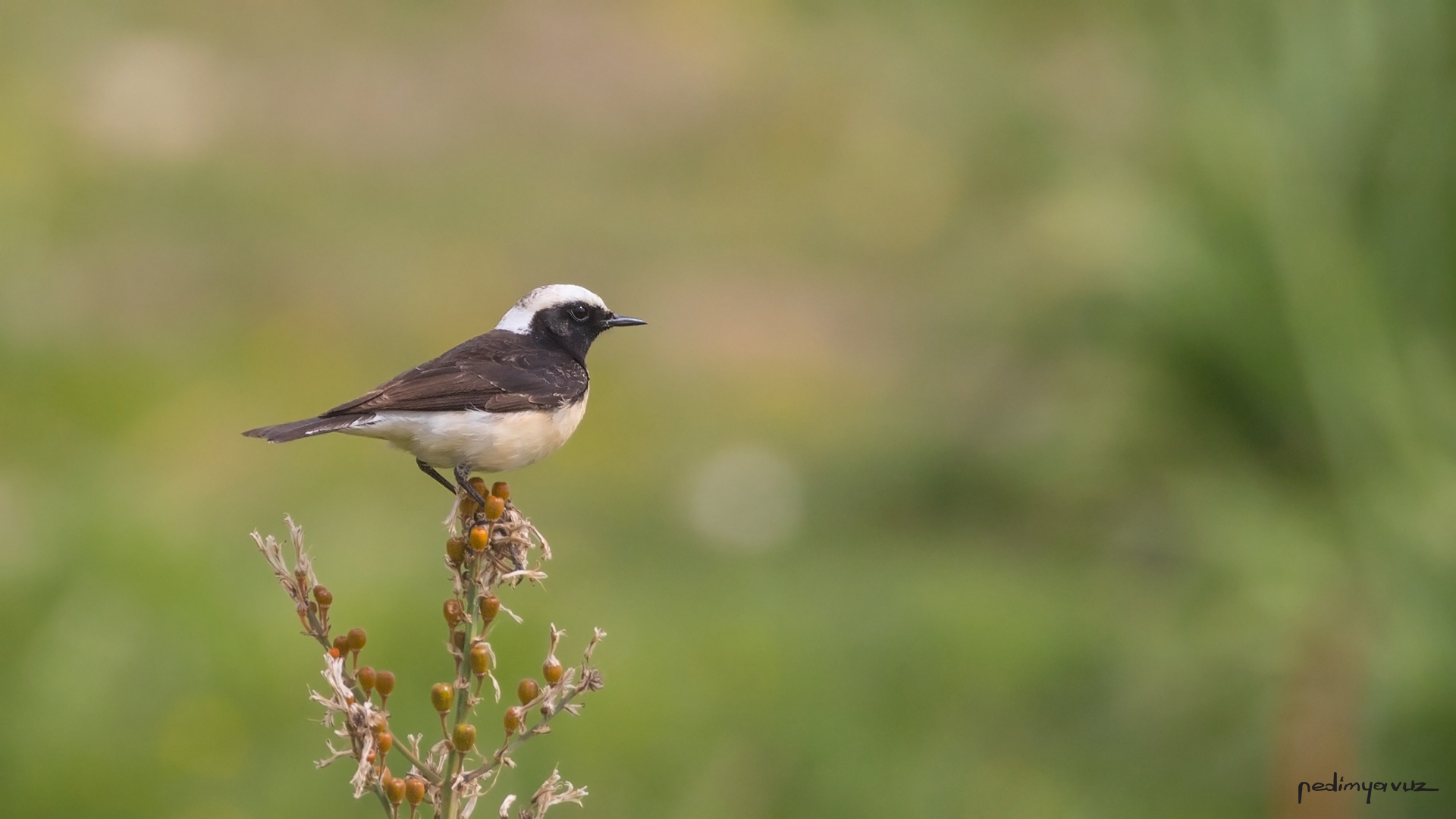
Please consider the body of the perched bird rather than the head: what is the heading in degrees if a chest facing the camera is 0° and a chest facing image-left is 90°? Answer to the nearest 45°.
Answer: approximately 270°
